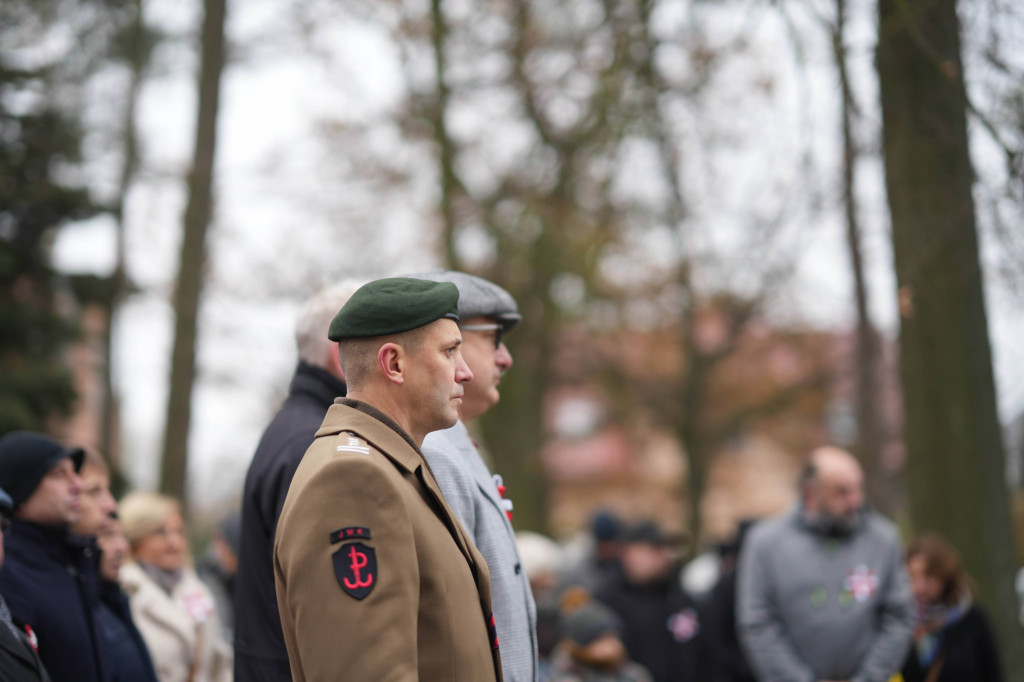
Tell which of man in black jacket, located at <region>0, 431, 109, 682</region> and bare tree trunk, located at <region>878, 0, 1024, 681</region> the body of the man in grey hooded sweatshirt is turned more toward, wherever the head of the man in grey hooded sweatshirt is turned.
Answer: the man in black jacket

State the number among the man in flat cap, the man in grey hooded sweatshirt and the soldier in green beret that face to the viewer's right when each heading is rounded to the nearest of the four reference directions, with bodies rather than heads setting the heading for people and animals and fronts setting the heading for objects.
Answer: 2

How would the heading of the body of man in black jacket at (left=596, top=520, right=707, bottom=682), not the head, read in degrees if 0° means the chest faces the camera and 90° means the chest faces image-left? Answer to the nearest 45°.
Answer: approximately 315°

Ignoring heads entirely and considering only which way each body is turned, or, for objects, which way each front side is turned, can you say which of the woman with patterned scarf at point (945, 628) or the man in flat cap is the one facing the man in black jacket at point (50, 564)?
the woman with patterned scarf

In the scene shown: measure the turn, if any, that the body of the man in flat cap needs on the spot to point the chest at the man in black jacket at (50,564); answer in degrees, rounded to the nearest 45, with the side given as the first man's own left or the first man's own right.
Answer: approximately 135° to the first man's own left

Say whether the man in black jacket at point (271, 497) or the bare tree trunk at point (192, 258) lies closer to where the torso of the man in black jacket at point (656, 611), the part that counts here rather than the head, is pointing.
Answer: the man in black jacket

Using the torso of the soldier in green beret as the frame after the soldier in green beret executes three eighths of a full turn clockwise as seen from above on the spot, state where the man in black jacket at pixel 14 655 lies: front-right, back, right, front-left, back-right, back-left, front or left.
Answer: right

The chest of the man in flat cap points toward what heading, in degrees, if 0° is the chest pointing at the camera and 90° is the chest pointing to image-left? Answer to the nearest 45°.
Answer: approximately 270°

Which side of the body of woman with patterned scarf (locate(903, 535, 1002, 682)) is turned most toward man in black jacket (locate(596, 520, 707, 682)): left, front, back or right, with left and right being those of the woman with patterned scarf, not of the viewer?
right

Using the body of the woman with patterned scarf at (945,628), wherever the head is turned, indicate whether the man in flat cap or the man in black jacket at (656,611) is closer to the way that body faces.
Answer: the man in flat cap

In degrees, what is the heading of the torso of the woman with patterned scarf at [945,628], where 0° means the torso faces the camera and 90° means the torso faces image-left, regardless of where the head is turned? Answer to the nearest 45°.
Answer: approximately 45°

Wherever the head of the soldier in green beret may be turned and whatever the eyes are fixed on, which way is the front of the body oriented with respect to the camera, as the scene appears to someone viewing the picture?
to the viewer's right

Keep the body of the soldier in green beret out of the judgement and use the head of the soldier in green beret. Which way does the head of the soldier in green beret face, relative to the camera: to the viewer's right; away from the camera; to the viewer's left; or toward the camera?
to the viewer's right

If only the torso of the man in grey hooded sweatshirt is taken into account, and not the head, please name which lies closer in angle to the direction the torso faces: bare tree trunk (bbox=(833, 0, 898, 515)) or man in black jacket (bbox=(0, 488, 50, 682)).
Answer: the man in black jacket
